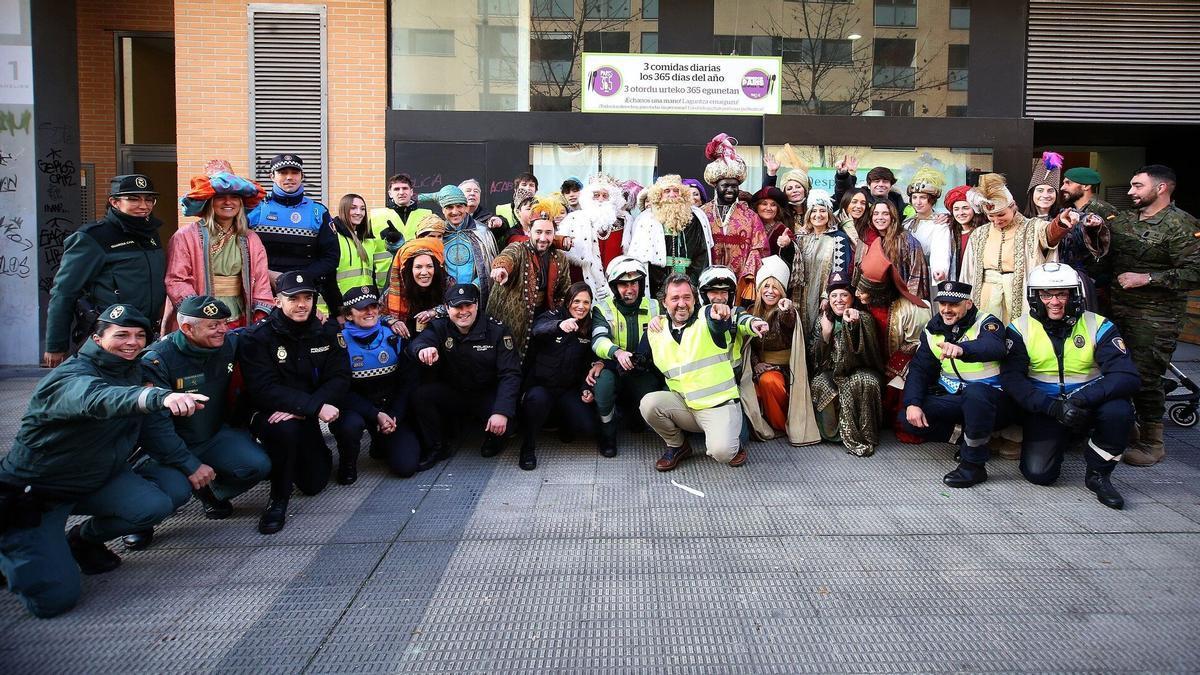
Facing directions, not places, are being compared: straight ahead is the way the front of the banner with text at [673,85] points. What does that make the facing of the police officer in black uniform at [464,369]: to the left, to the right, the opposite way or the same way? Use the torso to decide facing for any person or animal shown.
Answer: the same way

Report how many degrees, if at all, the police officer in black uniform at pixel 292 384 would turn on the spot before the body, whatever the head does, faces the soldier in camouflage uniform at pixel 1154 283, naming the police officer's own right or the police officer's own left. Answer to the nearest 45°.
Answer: approximately 90° to the police officer's own left

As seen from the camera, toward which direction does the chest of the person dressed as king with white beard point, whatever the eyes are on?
toward the camera

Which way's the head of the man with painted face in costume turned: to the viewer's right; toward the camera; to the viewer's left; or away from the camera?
toward the camera

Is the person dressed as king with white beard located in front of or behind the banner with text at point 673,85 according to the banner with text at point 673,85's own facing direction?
in front

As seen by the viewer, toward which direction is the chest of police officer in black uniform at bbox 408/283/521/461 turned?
toward the camera

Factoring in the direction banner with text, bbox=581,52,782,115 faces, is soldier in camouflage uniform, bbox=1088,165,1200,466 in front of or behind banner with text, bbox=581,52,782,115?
in front

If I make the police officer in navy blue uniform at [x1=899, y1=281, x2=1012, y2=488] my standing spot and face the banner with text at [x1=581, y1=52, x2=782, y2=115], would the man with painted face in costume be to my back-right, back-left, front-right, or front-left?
front-left

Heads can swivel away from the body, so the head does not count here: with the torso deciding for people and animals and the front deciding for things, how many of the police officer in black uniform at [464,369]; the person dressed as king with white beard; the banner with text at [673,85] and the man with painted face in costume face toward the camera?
4

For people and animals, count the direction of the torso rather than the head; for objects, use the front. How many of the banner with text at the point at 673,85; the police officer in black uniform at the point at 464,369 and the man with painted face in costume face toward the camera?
3

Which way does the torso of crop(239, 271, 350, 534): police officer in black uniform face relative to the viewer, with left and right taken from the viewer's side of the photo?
facing the viewer

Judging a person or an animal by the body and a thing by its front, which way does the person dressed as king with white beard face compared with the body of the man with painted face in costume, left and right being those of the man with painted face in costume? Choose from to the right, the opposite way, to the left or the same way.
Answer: the same way

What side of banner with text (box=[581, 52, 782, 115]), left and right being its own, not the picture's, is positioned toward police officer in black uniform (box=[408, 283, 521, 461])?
front

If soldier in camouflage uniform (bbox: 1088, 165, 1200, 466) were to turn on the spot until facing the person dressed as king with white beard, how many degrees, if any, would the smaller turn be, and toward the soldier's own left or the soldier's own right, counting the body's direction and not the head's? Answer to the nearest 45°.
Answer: approximately 45° to the soldier's own right

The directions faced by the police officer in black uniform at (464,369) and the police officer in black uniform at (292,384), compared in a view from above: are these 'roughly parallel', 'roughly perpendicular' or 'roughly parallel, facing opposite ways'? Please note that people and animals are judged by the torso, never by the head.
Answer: roughly parallel
